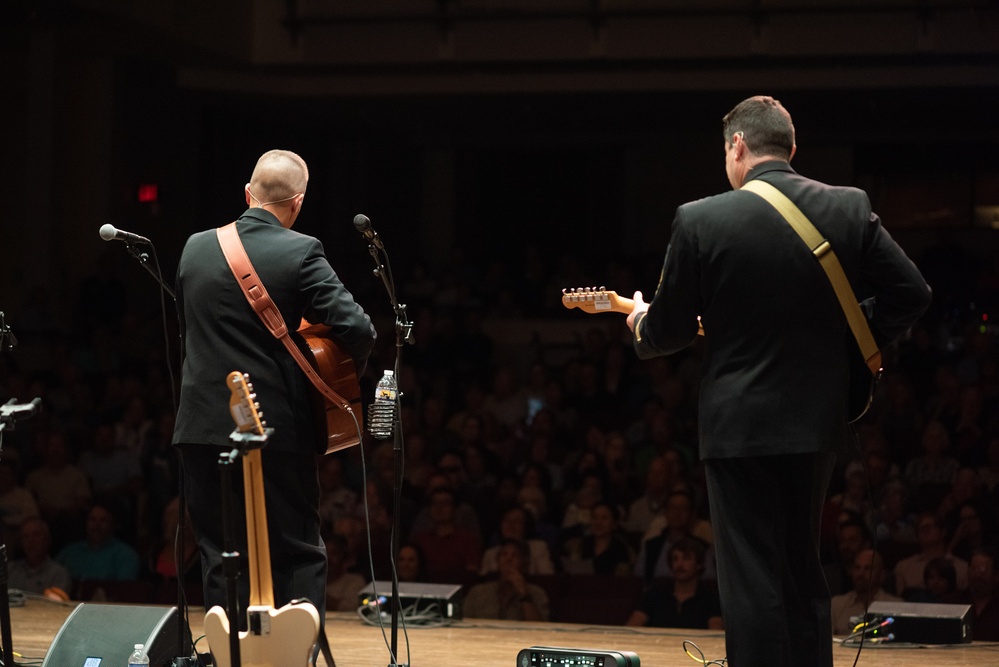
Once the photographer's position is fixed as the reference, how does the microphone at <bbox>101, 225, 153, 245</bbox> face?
facing to the left of the viewer

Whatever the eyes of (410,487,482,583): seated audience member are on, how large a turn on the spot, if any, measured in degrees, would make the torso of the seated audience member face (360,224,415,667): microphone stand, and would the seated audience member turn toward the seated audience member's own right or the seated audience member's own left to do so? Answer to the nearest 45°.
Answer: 0° — they already face it

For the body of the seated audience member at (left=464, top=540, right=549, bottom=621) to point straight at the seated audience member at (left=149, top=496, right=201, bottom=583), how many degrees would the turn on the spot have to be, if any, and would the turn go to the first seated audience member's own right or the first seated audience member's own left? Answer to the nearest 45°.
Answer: approximately 90° to the first seated audience member's own right

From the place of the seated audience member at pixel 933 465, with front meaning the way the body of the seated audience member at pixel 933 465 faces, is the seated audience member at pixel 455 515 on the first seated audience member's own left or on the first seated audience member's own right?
on the first seated audience member's own right

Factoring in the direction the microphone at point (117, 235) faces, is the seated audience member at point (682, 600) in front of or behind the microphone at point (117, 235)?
behind

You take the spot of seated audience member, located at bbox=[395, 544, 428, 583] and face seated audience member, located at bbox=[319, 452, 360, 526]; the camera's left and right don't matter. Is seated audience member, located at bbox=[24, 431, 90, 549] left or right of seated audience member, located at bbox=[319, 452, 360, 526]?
left

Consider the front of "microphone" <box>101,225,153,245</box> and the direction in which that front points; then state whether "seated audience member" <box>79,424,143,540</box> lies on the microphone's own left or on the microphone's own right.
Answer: on the microphone's own right
